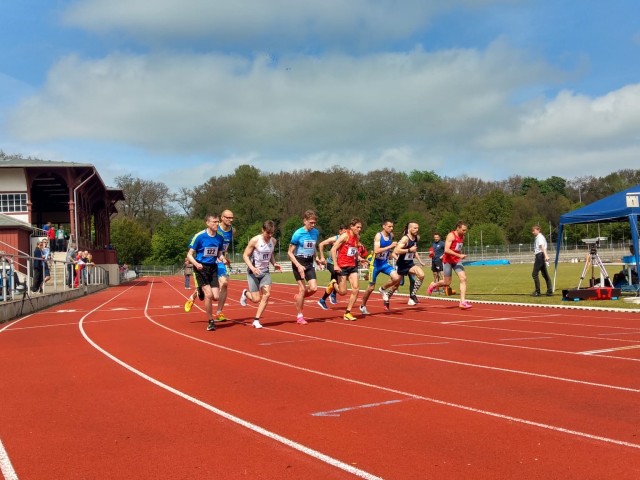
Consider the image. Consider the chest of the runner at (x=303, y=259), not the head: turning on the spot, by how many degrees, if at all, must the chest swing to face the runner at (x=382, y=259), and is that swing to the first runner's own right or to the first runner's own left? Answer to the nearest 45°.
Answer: approximately 90° to the first runner's own left

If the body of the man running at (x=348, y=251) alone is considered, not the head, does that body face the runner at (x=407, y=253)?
no

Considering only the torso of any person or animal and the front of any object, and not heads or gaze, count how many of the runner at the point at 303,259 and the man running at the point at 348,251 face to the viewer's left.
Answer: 0

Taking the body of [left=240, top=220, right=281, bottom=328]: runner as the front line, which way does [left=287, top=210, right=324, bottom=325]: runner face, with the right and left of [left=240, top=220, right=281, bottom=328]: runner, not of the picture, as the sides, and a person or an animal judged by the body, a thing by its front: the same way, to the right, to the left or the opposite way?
the same way

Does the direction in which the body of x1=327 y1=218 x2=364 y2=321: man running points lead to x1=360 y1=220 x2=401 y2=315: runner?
no

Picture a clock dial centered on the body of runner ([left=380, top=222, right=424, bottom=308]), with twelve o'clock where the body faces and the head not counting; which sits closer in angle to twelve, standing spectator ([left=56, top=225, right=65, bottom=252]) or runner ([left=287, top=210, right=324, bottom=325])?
the runner

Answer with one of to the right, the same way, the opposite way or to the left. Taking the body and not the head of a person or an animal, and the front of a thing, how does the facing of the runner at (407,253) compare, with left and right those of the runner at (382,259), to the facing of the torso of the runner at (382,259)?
the same way

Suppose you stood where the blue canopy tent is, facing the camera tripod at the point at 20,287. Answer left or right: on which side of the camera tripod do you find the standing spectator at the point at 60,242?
right

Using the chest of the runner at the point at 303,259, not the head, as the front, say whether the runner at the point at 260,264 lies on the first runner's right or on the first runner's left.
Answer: on the first runner's right

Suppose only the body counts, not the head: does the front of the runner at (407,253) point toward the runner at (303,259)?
no
